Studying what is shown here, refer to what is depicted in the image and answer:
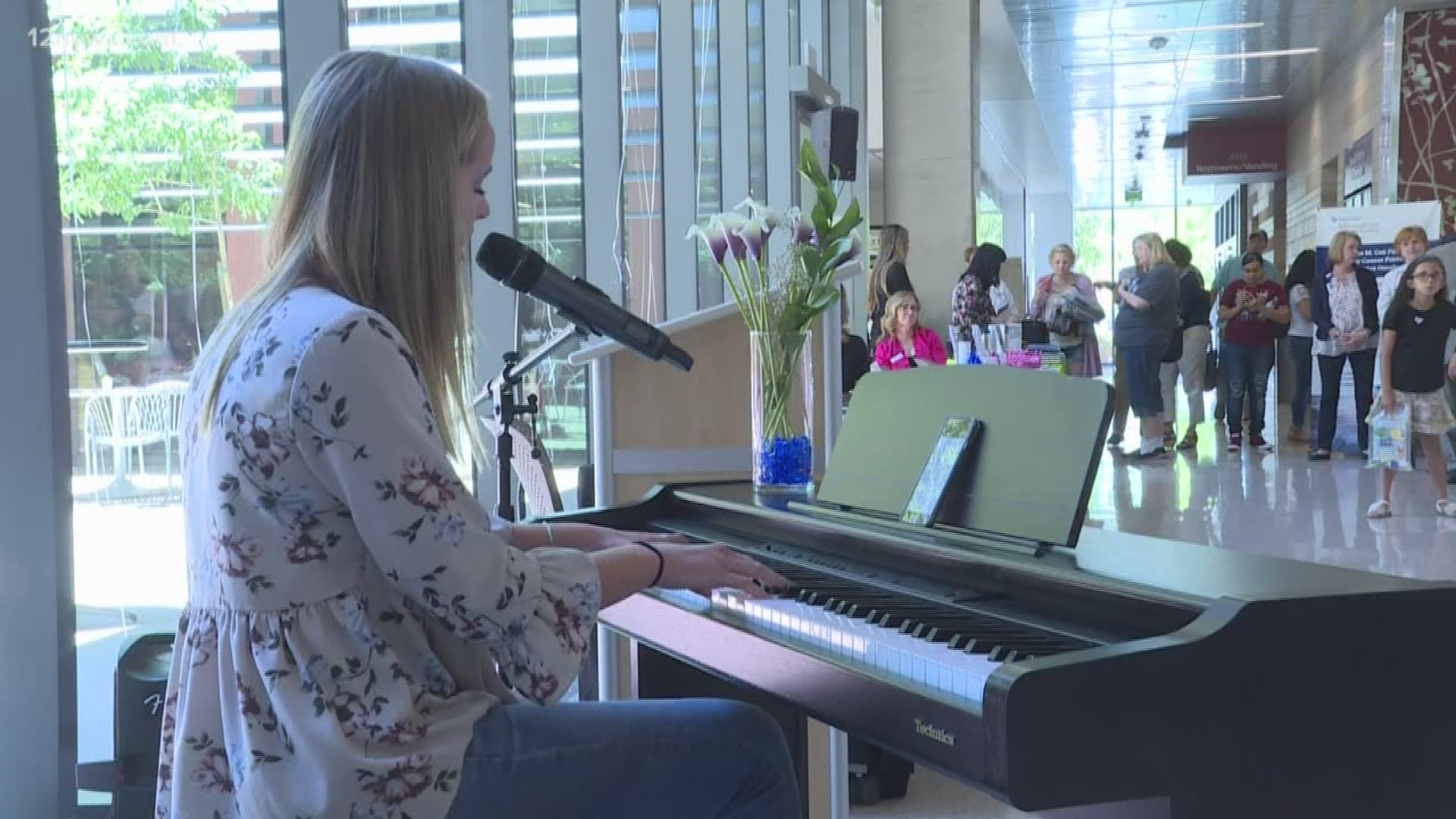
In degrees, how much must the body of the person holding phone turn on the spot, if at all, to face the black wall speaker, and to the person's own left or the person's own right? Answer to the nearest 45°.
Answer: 0° — they already face it

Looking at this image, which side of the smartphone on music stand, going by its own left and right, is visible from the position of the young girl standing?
back

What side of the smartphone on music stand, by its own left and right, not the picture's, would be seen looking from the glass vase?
right

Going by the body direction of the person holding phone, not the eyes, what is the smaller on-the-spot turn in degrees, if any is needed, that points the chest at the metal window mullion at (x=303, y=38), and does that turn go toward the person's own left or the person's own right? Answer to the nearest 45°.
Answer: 0° — they already face it

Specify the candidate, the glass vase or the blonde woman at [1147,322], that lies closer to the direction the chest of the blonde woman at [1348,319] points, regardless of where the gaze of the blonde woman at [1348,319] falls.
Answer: the glass vase

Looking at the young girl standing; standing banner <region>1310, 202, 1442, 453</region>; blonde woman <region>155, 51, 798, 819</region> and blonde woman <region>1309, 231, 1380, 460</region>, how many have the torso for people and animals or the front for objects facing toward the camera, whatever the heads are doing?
3

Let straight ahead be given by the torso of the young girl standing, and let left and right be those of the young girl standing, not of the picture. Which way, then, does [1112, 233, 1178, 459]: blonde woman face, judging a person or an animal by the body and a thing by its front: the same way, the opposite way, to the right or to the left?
to the right

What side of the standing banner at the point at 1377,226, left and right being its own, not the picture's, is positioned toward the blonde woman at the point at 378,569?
front

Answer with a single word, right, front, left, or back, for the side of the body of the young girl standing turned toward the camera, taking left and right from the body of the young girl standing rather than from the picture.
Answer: front

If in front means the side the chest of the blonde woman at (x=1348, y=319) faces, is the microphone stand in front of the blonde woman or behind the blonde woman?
in front

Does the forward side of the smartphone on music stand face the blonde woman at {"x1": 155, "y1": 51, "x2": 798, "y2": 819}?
yes

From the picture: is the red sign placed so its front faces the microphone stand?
yes

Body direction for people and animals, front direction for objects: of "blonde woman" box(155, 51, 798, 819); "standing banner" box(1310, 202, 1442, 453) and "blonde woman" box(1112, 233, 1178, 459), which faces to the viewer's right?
"blonde woman" box(155, 51, 798, 819)

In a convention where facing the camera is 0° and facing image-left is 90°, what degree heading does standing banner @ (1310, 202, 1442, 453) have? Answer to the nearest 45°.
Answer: approximately 0°

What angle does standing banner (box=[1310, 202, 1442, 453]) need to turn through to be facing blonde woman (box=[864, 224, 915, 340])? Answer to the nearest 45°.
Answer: approximately 45° to its right

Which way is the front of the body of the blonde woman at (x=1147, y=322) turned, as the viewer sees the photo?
to the viewer's left

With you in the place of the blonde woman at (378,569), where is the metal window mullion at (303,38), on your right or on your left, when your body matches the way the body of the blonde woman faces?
on your left

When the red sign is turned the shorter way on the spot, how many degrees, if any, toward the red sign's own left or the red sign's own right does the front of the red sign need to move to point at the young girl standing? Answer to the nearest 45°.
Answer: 0° — it already faces them
